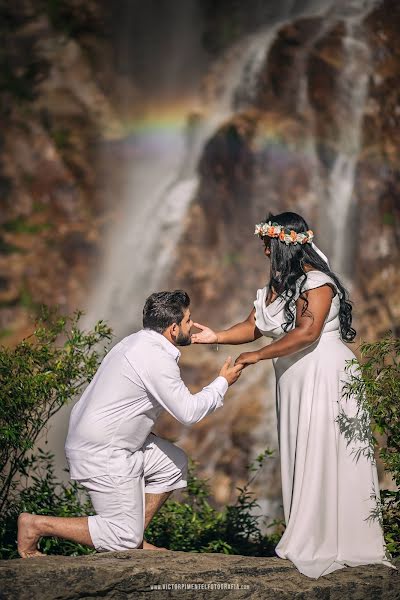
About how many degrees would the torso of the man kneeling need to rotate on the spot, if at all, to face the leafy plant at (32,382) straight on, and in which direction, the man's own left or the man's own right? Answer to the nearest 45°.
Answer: approximately 135° to the man's own left

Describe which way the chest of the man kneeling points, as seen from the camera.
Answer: to the viewer's right

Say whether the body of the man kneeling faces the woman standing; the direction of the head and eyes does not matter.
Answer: yes

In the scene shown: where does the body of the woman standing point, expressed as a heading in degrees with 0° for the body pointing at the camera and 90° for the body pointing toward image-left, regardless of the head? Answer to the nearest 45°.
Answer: approximately 90°

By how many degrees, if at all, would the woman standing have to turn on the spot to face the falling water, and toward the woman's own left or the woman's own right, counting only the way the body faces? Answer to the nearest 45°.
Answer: approximately 90° to the woman's own right

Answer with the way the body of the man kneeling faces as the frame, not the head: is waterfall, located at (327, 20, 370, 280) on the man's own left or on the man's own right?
on the man's own left

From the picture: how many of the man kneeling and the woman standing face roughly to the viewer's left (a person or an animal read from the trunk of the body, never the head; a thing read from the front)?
1

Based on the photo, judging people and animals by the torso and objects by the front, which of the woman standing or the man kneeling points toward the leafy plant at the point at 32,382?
the woman standing

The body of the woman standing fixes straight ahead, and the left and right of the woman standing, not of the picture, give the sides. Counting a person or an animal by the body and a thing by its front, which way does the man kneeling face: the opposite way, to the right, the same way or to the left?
the opposite way

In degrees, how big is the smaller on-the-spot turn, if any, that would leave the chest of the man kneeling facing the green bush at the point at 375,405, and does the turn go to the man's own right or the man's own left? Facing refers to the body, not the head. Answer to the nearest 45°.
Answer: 0° — they already face it
